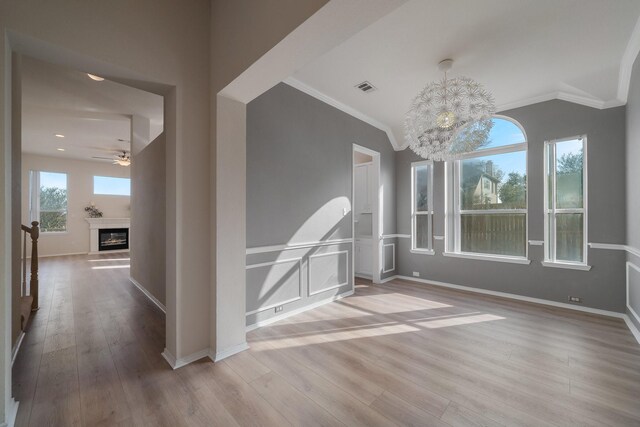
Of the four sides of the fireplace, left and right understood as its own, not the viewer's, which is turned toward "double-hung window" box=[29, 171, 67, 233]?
right

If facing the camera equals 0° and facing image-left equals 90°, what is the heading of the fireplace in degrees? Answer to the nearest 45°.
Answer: approximately 0°

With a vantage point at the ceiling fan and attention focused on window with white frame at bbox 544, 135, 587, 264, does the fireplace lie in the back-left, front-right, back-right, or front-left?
back-left

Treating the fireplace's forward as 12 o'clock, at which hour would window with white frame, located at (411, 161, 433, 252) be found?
The window with white frame is roughly at 11 o'clock from the fireplace.

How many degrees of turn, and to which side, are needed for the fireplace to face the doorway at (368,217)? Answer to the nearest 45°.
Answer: approximately 45° to its left

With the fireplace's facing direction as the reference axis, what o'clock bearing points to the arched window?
The arched window is roughly at 11 o'clock from the fireplace.
